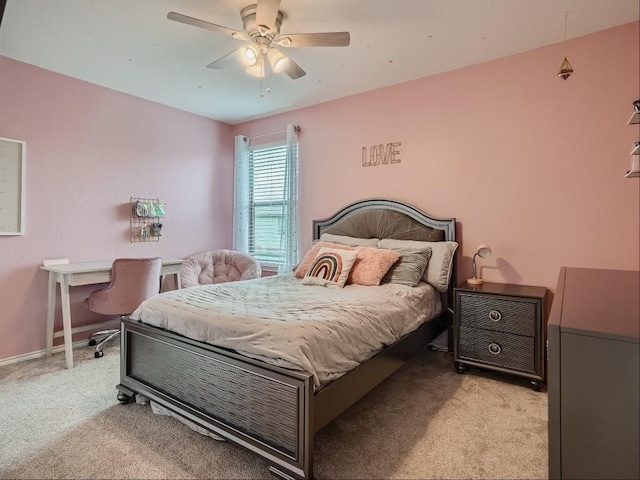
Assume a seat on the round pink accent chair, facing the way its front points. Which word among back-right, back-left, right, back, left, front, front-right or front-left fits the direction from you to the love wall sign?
front-left

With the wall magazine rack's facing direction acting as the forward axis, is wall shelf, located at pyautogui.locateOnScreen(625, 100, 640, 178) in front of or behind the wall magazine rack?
in front

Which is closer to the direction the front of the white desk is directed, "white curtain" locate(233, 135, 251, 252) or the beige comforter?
the beige comforter

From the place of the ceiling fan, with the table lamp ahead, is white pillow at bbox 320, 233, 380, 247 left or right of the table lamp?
left

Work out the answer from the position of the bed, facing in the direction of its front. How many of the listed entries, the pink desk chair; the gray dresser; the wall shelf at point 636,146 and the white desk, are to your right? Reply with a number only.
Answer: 2

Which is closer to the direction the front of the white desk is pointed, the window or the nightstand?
the nightstand

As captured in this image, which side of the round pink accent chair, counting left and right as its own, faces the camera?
front

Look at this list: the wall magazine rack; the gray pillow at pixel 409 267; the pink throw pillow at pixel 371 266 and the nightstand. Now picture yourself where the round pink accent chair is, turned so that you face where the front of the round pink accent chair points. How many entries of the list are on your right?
1

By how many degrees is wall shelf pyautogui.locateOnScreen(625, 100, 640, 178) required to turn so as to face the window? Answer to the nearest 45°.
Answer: approximately 90° to its right

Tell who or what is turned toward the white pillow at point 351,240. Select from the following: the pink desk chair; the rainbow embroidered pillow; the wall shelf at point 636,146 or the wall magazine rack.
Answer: the wall magazine rack

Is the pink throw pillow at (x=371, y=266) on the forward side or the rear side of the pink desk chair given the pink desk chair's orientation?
on the rear side

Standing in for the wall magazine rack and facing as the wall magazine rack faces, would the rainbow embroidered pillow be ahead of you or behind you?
ahead
